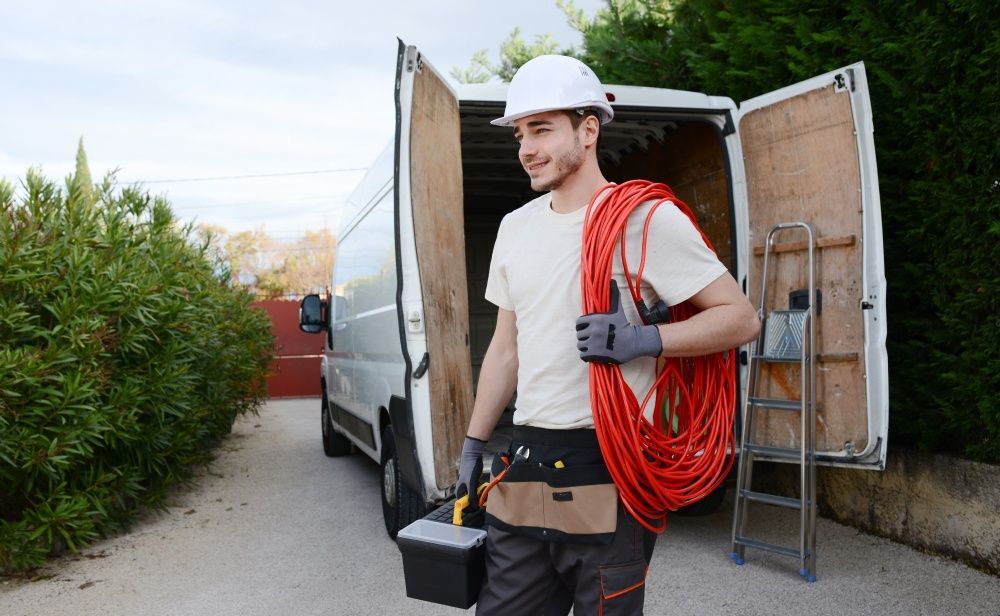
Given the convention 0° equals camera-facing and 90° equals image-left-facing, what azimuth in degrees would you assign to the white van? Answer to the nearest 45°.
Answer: approximately 135°

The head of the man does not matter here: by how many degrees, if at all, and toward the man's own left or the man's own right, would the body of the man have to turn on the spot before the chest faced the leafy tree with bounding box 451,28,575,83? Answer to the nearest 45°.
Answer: approximately 135° to the man's own right

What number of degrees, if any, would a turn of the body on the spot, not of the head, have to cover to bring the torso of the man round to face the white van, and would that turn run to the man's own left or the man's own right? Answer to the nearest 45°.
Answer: approximately 135° to the man's own right

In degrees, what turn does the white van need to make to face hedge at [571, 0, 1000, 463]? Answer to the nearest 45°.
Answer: approximately 135° to its right

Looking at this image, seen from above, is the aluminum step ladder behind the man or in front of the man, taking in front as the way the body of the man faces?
behind

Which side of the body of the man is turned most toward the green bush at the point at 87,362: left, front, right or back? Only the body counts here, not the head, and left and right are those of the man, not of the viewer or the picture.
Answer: right

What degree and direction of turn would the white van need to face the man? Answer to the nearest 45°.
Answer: approximately 135° to its left

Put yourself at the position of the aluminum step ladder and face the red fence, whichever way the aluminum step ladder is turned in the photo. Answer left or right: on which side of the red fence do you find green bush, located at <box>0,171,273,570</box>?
left

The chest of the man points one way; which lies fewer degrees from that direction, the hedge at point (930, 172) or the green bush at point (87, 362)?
the green bush

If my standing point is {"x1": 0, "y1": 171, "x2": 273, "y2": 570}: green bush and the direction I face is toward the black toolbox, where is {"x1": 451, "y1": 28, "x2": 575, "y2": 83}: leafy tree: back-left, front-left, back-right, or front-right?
back-left

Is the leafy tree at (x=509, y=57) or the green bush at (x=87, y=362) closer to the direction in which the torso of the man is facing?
the green bush
